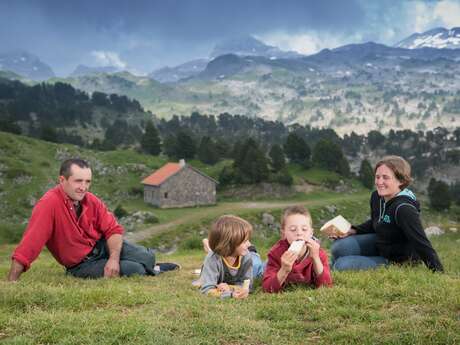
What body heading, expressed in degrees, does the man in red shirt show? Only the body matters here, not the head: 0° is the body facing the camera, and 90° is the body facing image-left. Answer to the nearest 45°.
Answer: approximately 315°

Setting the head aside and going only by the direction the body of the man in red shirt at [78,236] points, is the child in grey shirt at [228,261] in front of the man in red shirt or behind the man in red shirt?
in front

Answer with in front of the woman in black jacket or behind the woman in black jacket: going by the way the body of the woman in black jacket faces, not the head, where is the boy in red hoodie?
in front

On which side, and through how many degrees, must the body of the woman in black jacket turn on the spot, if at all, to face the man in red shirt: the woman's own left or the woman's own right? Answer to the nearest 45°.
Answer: approximately 45° to the woman's own right

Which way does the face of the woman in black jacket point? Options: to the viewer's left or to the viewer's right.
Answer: to the viewer's left

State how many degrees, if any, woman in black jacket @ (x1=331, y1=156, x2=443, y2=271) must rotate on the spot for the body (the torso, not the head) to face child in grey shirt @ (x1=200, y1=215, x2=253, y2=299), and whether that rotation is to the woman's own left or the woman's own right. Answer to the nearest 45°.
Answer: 0° — they already face them

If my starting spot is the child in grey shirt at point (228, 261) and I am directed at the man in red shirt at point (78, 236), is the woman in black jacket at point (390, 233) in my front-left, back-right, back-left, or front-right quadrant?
back-right

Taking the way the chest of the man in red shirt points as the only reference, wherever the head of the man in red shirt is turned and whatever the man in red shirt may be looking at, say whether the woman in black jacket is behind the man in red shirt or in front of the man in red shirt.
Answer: in front

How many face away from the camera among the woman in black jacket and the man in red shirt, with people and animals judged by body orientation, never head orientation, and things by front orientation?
0
